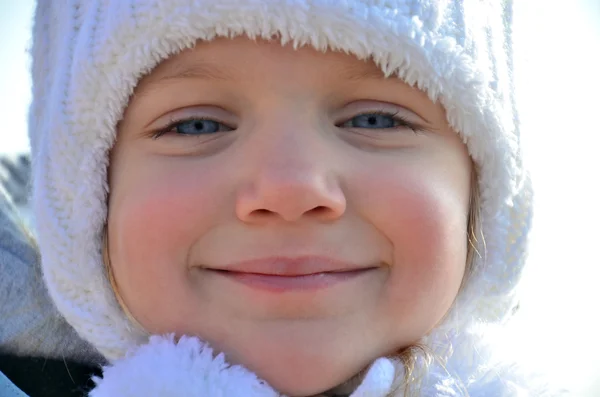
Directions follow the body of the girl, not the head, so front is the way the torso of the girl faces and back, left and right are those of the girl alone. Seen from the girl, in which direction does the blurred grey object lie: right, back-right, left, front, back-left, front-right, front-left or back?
back-right

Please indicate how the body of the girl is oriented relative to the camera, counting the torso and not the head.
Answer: toward the camera
